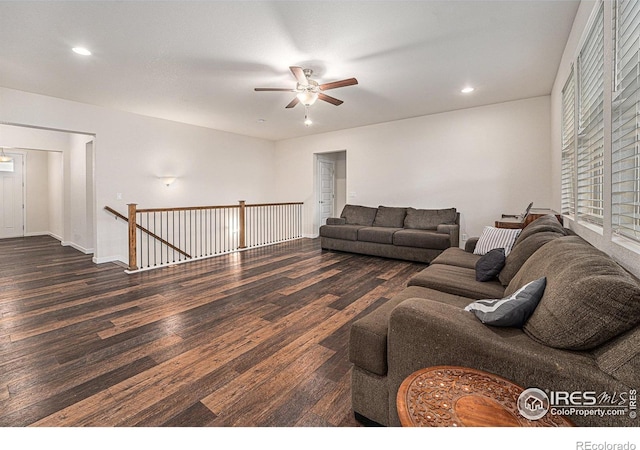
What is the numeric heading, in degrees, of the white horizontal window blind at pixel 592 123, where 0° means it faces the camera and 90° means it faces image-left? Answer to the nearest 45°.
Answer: approximately 90°

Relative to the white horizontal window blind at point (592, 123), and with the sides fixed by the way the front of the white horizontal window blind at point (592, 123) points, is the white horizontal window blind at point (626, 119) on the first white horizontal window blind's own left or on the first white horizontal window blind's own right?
on the first white horizontal window blind's own left

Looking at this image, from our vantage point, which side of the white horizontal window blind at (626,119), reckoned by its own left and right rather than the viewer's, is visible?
left

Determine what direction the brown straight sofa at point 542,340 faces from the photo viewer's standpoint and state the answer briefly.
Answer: facing to the left of the viewer

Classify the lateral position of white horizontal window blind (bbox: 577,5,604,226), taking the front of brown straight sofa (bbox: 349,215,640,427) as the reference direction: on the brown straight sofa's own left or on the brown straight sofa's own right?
on the brown straight sofa's own right

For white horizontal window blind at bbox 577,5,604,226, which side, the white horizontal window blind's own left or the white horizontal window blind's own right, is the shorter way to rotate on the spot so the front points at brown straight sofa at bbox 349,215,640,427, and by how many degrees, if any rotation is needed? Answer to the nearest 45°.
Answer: approximately 90° to the white horizontal window blind's own left

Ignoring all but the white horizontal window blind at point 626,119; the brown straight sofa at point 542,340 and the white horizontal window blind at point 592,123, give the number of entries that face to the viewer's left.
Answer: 3
